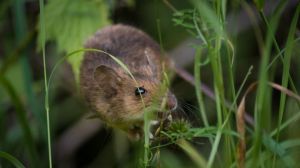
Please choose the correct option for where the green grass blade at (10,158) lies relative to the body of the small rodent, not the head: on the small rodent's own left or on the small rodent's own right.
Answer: on the small rodent's own right

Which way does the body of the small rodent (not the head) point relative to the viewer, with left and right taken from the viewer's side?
facing the viewer and to the right of the viewer

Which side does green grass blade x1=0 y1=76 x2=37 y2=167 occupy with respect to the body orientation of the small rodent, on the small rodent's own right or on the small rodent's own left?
on the small rodent's own right
